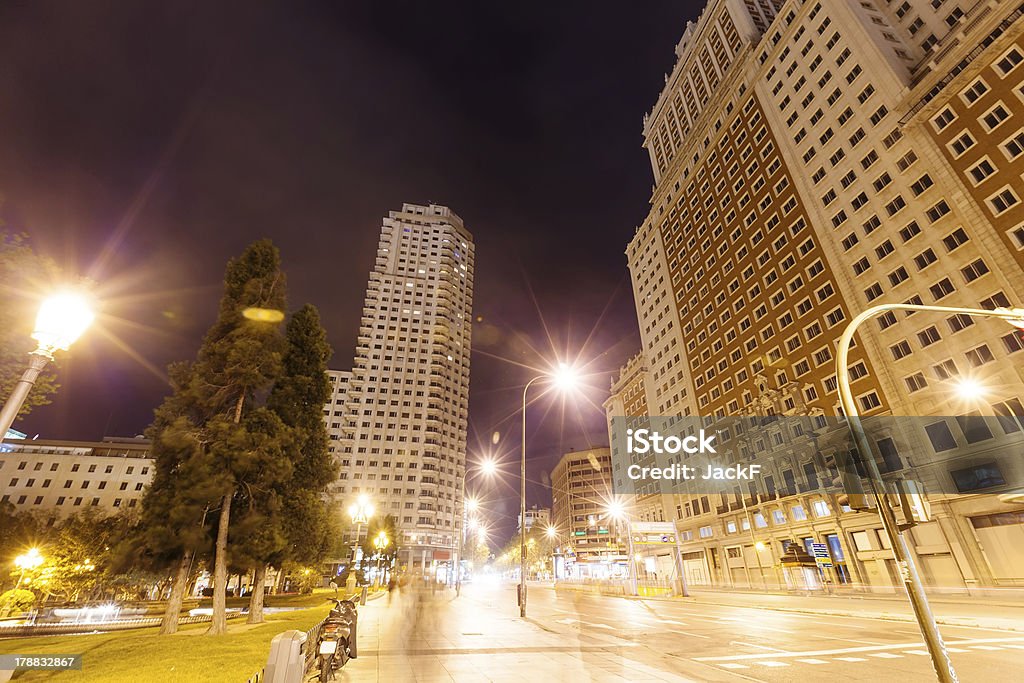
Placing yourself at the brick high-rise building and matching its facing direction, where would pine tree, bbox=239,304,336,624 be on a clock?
The pine tree is roughly at 12 o'clock from the brick high-rise building.

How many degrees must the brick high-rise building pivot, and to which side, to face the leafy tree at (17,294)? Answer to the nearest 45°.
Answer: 0° — it already faces it

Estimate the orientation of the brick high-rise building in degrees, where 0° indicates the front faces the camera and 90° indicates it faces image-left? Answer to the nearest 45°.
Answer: approximately 45°

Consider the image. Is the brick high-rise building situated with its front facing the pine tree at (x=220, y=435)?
yes
